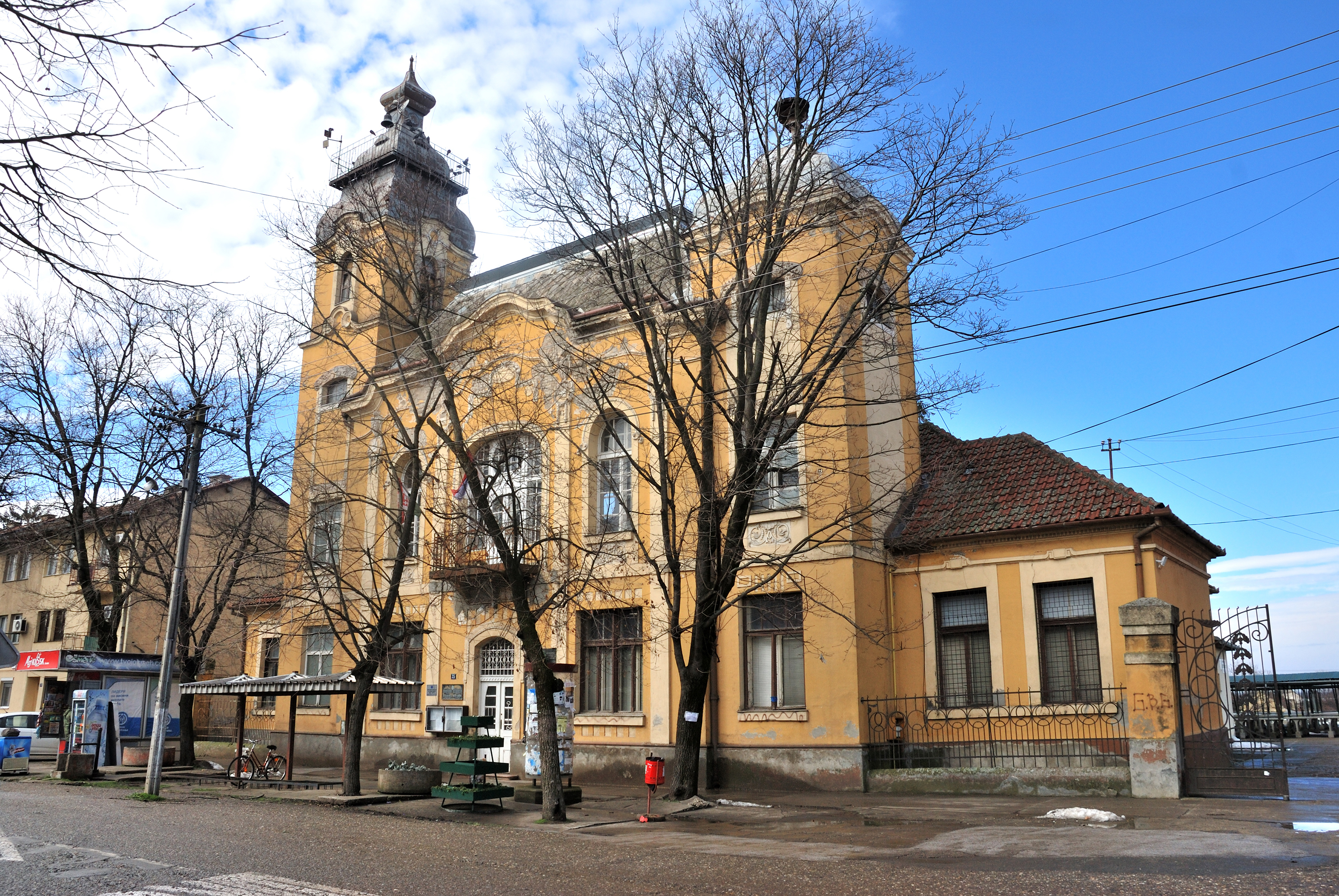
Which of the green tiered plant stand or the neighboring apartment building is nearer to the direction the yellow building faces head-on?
the green tiered plant stand

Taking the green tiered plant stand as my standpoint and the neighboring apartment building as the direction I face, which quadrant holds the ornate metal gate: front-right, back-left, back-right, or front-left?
back-right

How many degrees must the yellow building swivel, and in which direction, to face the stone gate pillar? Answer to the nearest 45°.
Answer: approximately 90° to its left

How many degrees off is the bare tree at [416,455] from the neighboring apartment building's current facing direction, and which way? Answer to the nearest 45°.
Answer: approximately 45° to its left

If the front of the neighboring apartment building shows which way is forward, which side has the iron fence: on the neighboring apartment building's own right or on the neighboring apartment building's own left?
on the neighboring apartment building's own left

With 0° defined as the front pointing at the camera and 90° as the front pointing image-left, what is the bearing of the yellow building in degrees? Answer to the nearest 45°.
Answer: approximately 45°
